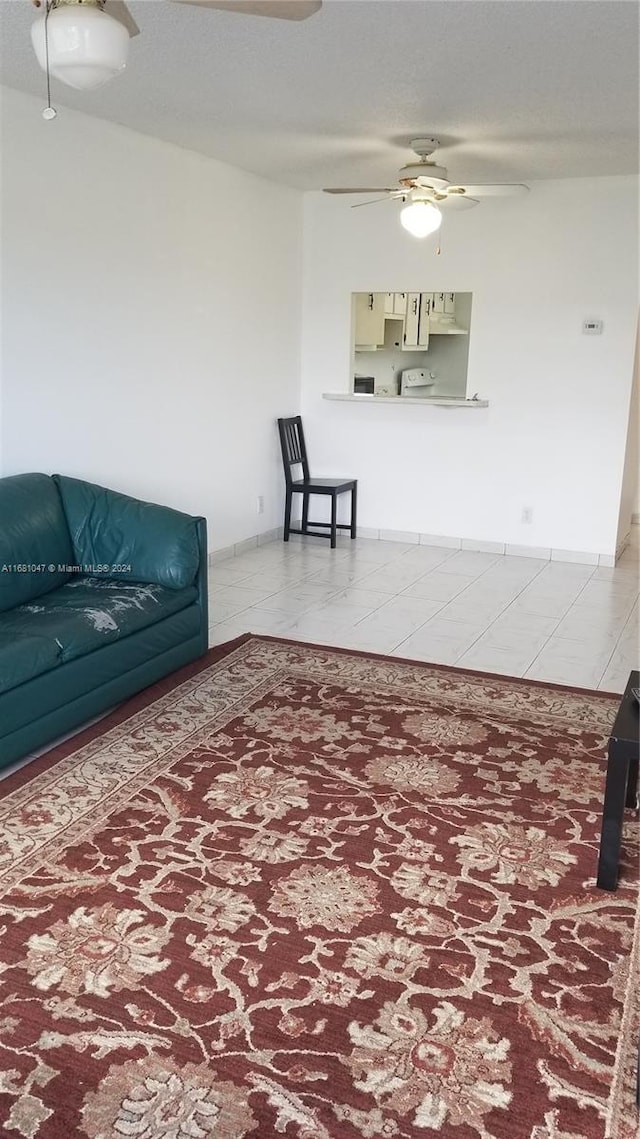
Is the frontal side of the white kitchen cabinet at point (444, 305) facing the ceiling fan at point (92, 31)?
yes

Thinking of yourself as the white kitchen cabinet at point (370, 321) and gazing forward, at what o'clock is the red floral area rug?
The red floral area rug is roughly at 12 o'clock from the white kitchen cabinet.

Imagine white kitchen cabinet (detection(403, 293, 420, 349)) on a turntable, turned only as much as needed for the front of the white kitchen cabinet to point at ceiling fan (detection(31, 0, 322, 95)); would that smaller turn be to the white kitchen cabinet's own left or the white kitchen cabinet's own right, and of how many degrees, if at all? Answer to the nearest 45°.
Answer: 0° — it already faces it

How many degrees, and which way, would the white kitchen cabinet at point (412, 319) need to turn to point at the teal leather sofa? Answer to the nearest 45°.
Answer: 0° — it already faces it

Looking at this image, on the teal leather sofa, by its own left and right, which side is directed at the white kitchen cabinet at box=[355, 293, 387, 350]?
left

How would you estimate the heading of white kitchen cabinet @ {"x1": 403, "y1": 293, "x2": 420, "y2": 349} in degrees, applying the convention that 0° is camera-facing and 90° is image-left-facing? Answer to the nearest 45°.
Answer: approximately 0°

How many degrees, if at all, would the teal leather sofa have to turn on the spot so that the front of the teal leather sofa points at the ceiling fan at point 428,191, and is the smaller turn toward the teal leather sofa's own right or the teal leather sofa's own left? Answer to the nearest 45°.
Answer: approximately 90° to the teal leather sofa's own left

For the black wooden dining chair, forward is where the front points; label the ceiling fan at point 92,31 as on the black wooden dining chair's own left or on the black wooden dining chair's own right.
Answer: on the black wooden dining chair's own right

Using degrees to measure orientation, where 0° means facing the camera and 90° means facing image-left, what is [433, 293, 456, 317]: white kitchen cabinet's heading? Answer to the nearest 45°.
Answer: approximately 0°

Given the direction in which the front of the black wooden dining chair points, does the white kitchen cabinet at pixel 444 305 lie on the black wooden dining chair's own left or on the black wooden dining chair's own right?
on the black wooden dining chair's own left
